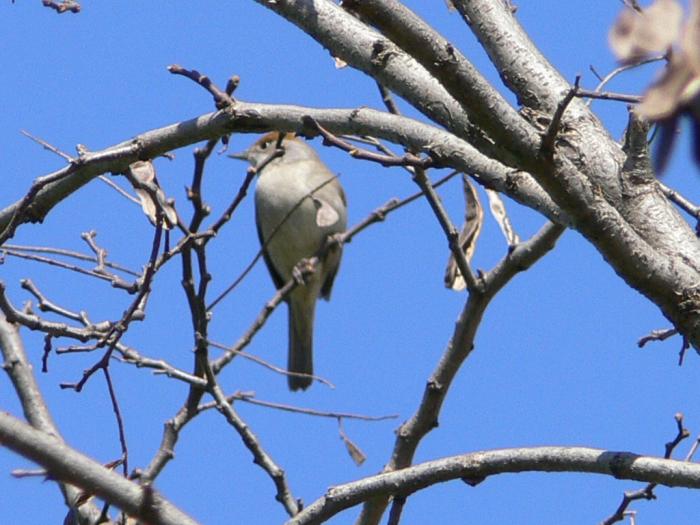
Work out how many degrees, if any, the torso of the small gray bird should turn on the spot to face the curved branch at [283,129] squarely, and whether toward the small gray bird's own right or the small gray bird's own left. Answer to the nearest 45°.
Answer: approximately 45° to the small gray bird's own left

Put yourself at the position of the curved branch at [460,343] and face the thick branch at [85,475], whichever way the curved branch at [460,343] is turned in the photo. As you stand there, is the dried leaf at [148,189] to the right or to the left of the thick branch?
right
